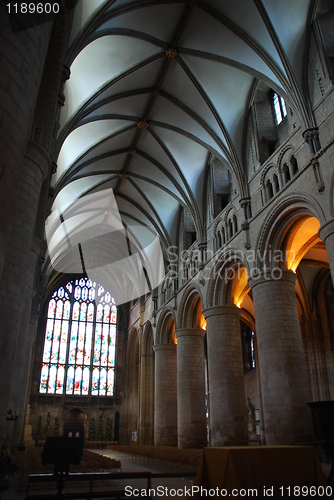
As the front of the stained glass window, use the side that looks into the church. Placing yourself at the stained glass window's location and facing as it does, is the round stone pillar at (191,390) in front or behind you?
in front

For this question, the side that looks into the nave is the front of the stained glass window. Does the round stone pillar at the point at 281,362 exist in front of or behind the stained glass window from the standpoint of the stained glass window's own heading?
in front

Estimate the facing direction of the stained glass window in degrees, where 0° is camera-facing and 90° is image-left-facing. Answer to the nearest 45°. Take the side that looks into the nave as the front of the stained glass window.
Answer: approximately 0°

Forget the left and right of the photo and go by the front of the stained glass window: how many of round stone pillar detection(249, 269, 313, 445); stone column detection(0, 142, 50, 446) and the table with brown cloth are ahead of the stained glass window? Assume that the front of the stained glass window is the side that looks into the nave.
3

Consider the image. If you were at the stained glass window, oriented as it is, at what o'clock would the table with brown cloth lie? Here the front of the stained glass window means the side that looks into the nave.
The table with brown cloth is roughly at 12 o'clock from the stained glass window.

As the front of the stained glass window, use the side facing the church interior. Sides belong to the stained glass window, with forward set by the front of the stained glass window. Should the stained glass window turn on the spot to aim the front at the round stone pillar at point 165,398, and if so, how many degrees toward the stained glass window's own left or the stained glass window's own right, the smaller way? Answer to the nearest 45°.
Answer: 0° — it already faces it

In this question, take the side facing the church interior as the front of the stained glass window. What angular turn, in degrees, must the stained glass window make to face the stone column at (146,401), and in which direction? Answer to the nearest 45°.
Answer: approximately 45° to its left

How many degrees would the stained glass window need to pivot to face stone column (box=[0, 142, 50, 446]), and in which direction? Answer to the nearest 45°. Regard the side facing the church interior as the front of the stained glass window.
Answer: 0° — it already faces it

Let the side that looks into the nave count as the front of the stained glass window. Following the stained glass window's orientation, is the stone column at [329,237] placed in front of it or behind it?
in front
